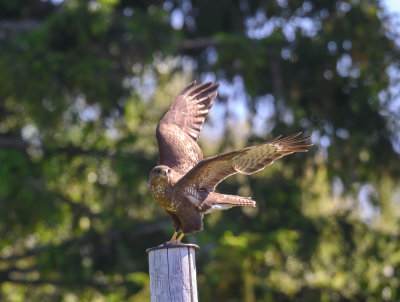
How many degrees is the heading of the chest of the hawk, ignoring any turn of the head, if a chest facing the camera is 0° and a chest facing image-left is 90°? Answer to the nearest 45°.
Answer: approximately 45°
